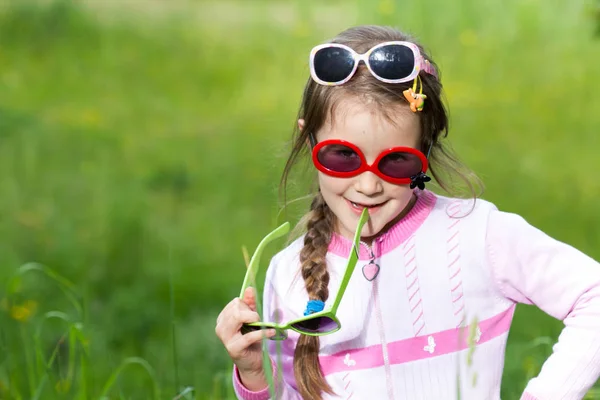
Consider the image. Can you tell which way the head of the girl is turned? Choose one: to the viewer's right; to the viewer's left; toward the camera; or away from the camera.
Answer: toward the camera

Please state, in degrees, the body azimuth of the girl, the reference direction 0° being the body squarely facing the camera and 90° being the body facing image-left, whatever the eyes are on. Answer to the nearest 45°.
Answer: approximately 0°
